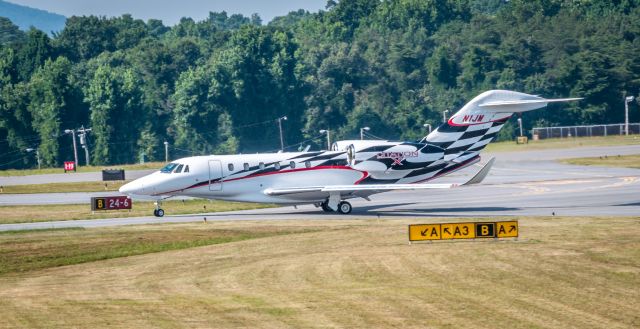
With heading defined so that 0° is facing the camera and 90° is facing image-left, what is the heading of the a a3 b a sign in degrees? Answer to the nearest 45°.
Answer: approximately 0°
